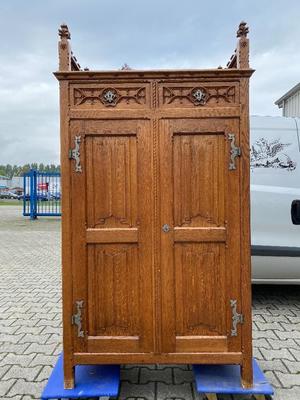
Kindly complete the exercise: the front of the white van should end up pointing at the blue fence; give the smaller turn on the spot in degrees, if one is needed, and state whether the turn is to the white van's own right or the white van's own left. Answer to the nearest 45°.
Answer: approximately 135° to the white van's own left

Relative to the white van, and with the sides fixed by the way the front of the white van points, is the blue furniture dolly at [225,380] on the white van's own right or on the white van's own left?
on the white van's own right

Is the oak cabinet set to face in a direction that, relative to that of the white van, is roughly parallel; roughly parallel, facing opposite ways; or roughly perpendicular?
roughly perpendicular

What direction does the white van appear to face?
to the viewer's right

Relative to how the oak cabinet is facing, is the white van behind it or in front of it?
behind

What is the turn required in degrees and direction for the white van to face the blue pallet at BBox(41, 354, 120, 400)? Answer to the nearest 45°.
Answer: approximately 135° to its right

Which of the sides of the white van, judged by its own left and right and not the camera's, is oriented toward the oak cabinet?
right

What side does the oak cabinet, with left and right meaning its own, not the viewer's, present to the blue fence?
back

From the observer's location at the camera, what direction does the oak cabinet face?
facing the viewer

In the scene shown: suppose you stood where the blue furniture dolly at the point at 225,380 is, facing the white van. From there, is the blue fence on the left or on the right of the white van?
left

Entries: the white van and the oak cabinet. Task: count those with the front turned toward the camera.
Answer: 1
